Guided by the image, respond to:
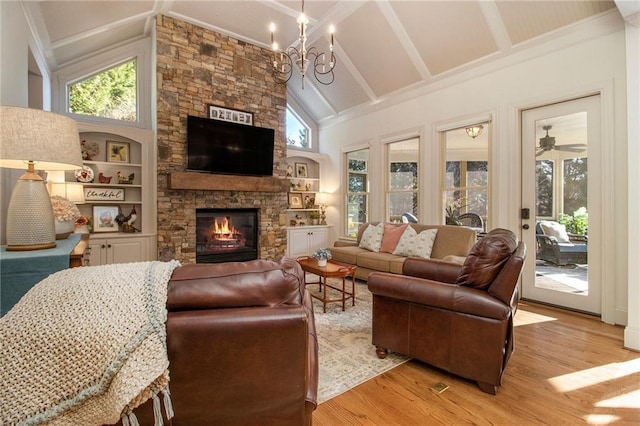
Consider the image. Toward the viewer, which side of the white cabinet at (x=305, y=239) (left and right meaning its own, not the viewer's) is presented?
front

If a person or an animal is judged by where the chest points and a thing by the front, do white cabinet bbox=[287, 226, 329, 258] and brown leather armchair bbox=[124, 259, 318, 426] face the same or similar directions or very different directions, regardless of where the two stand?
very different directions

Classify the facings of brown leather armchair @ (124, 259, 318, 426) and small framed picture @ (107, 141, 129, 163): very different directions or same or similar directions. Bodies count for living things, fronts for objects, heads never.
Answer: very different directions

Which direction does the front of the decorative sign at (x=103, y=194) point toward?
toward the camera

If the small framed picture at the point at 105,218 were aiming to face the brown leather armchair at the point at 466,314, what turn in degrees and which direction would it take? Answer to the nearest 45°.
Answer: approximately 45° to its left

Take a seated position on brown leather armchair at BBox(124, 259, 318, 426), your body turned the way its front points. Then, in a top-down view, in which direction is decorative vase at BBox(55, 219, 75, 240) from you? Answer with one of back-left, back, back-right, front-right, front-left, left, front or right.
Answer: front-left

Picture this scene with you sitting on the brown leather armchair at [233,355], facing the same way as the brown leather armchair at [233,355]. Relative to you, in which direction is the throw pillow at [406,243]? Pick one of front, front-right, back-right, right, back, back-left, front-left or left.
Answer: front-right

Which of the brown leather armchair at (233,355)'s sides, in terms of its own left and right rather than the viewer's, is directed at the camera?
back

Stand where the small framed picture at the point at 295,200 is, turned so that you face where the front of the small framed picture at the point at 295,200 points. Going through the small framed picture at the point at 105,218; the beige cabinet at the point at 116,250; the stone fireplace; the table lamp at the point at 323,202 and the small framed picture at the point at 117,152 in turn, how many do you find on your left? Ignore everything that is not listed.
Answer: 1

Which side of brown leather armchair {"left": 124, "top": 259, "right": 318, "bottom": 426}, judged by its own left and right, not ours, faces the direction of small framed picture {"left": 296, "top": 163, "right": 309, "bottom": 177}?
front

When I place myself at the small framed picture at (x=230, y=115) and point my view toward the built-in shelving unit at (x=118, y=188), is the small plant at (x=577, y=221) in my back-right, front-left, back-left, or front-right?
back-left

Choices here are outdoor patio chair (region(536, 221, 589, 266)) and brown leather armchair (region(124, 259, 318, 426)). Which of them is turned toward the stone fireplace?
the brown leather armchair

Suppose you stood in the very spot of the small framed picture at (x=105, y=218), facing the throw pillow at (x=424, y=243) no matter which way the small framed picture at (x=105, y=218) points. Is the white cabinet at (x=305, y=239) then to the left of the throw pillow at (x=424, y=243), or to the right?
left

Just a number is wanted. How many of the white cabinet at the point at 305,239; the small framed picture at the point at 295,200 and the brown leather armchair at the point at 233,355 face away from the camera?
1
